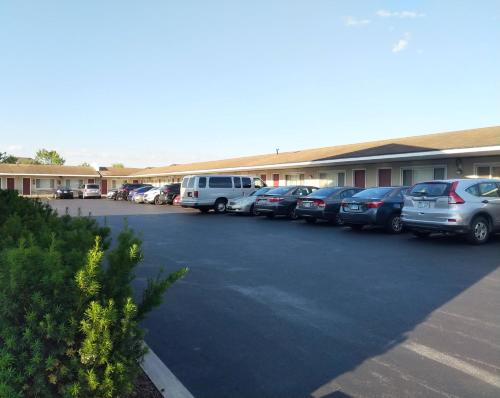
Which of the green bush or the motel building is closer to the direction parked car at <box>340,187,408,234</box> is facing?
the motel building

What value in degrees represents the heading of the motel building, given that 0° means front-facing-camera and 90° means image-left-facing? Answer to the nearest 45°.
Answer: approximately 45°

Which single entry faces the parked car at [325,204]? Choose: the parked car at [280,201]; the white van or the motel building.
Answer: the motel building

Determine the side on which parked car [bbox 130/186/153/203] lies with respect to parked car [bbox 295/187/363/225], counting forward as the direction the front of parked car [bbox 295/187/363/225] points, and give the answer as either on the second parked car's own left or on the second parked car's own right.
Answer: on the second parked car's own left

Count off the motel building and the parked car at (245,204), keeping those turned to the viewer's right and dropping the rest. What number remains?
0

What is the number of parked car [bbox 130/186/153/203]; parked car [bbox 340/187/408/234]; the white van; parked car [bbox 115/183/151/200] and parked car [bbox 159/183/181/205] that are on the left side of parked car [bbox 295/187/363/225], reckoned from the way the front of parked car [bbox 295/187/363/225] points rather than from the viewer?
4

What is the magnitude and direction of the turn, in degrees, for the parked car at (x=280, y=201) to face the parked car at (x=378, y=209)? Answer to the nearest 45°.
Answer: approximately 90° to its right

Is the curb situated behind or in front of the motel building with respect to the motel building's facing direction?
in front

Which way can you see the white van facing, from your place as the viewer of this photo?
facing away from the viewer and to the right of the viewer

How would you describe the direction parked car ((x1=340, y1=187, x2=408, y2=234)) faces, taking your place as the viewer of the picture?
facing away from the viewer and to the right of the viewer

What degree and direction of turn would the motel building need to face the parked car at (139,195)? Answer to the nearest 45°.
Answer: approximately 90° to its right

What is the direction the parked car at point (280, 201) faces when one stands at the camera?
facing away from the viewer and to the right of the viewer

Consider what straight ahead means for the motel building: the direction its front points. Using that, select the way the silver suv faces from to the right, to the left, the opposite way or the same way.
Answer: the opposite way

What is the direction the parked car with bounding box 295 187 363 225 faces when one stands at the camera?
facing away from the viewer and to the right of the viewer

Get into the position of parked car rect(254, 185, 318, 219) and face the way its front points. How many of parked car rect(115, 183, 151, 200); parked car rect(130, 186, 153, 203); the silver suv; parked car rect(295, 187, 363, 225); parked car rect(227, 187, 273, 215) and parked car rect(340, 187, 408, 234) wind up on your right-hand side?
3
